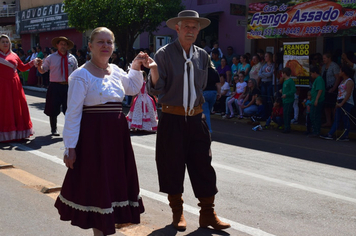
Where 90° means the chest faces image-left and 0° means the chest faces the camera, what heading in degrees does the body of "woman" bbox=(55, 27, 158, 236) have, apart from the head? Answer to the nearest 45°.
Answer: approximately 315°

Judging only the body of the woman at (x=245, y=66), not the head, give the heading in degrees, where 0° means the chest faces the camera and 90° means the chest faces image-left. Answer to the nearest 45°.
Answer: approximately 45°
